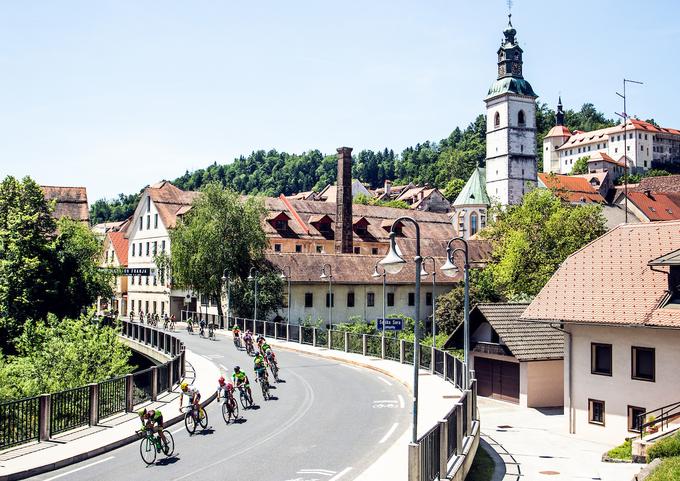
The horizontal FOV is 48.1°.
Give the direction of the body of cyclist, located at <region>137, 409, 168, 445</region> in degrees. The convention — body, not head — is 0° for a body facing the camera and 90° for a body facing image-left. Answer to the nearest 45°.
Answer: approximately 45°

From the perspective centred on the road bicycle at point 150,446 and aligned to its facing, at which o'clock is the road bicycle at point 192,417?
the road bicycle at point 192,417 is roughly at 5 o'clock from the road bicycle at point 150,446.

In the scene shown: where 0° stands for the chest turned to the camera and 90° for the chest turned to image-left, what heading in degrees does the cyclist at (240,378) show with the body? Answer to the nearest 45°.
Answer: approximately 45°

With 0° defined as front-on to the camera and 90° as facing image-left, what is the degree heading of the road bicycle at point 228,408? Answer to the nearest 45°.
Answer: approximately 45°

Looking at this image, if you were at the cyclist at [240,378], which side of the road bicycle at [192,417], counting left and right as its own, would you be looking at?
back

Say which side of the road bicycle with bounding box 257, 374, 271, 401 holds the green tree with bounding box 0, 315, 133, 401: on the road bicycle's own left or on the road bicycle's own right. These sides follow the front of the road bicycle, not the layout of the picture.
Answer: on the road bicycle's own right

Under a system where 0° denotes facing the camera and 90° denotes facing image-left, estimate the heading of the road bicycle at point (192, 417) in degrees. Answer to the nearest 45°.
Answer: approximately 45°

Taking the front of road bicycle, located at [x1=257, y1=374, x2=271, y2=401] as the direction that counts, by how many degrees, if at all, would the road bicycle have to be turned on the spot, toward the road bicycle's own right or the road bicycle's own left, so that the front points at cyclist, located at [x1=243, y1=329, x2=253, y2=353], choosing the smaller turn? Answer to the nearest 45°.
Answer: approximately 180°

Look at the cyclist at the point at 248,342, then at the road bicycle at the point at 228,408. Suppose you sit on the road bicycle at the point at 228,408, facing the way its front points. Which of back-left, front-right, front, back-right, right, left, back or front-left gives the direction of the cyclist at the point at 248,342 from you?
back-right

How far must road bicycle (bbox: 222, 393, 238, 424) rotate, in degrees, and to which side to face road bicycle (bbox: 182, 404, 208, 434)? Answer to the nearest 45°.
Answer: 0° — it already faces it

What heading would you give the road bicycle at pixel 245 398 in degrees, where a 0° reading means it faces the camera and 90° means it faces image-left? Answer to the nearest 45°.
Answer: approximately 45°

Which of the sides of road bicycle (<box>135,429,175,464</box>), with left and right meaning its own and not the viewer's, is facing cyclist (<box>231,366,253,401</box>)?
back

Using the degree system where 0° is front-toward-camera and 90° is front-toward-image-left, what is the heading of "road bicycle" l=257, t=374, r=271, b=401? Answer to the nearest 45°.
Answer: approximately 0°

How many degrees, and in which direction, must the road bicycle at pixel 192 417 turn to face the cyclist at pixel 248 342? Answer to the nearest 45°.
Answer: approximately 135° to its right
